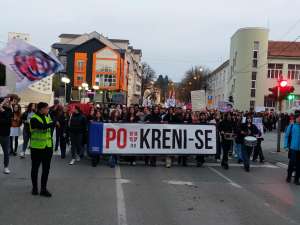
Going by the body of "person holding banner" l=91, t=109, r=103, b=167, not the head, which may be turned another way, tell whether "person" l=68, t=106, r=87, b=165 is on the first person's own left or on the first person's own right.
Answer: on the first person's own right

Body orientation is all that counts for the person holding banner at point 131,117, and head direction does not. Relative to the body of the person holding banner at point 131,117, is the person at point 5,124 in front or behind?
in front

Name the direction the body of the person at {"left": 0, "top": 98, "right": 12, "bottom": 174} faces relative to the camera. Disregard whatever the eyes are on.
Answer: toward the camera

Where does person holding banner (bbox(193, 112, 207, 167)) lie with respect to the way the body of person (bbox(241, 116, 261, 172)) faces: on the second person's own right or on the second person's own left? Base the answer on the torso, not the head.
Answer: on the second person's own right

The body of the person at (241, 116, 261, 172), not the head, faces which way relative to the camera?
toward the camera

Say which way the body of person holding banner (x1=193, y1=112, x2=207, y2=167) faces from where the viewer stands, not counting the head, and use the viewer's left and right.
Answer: facing the viewer

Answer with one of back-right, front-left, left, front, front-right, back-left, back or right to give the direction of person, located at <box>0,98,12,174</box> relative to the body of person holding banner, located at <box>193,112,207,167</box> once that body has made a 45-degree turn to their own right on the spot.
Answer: front

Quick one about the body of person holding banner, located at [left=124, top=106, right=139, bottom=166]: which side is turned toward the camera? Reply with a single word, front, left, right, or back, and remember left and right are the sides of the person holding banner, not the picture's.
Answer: front

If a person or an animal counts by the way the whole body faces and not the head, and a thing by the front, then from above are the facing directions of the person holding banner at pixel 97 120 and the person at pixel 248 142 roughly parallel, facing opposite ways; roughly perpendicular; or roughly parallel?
roughly parallel

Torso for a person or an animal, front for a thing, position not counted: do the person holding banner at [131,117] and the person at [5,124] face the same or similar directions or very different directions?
same or similar directions

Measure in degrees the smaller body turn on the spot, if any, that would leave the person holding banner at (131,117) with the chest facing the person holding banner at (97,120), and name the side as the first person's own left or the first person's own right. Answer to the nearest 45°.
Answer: approximately 45° to the first person's own right

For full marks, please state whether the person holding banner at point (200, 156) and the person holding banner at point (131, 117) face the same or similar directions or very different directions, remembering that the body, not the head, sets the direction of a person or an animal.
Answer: same or similar directions

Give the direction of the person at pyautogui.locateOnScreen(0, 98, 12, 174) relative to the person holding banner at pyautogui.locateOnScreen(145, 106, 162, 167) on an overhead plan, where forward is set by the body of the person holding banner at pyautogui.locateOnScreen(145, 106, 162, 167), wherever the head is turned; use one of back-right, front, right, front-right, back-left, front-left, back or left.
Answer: front-right

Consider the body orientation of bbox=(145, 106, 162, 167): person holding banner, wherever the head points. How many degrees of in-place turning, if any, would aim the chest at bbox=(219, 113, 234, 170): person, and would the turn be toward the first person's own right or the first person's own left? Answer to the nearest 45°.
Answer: approximately 90° to the first person's own left

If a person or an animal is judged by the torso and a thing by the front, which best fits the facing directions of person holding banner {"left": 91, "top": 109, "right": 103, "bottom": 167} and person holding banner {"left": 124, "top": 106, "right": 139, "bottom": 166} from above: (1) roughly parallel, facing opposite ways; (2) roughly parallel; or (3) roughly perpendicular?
roughly parallel
